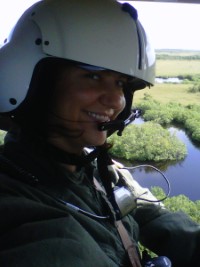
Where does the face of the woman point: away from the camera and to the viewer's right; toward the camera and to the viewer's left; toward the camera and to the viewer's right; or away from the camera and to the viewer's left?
toward the camera and to the viewer's right
